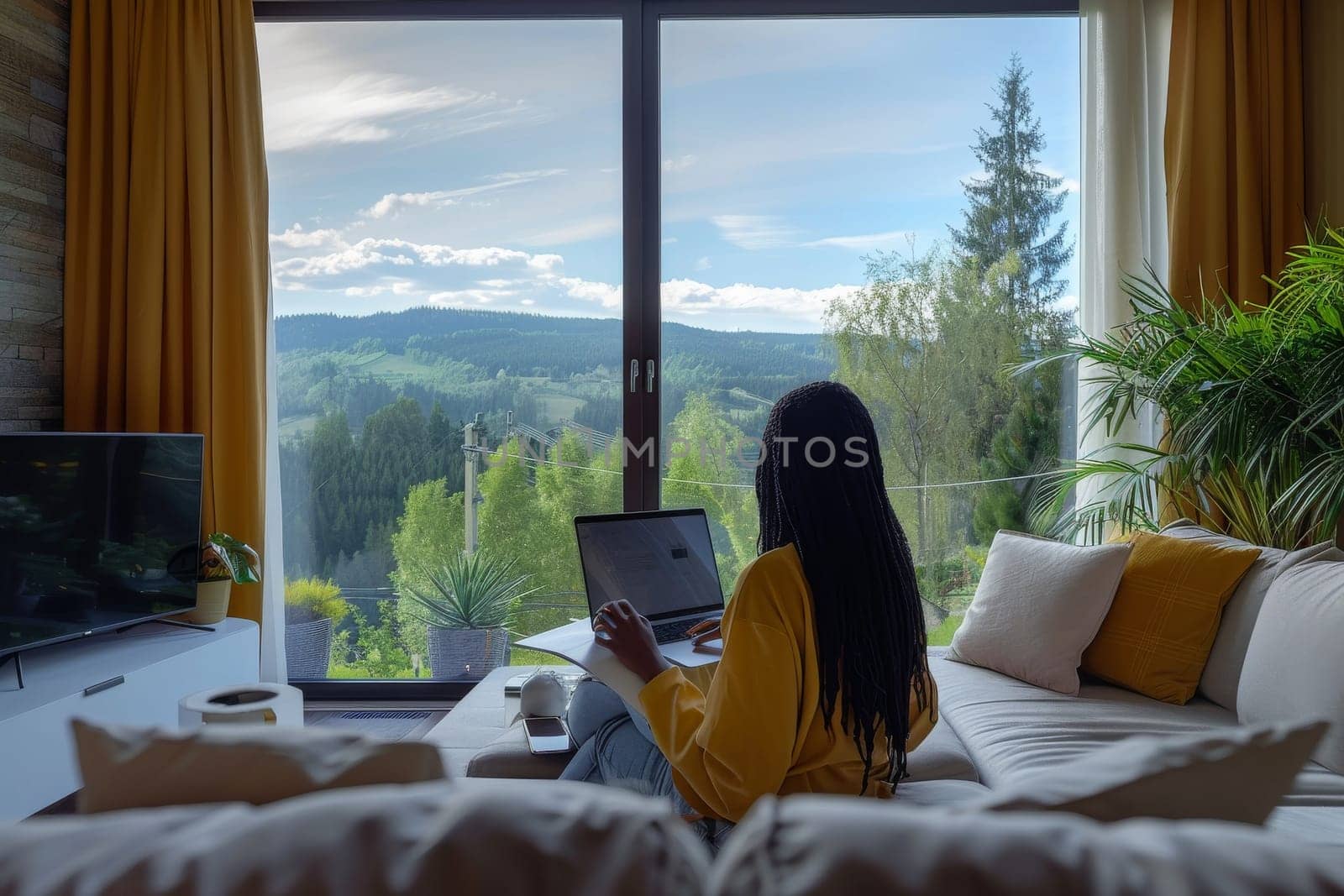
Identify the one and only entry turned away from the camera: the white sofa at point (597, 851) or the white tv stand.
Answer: the white sofa

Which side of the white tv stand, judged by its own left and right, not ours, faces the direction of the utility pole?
left

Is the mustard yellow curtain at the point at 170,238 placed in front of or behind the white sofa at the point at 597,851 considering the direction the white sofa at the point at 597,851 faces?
in front

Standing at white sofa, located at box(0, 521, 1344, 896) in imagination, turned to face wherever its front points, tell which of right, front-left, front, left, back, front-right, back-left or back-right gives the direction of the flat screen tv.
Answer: front-left

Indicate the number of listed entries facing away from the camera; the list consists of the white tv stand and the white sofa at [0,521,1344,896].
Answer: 1

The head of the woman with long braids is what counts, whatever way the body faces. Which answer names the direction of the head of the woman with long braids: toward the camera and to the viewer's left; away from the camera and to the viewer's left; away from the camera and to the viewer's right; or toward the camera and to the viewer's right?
away from the camera and to the viewer's left

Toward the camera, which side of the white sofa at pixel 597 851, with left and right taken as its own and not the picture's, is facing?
back

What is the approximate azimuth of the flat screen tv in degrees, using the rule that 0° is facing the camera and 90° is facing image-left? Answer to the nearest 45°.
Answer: approximately 315°

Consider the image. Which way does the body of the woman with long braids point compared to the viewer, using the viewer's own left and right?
facing away from the viewer and to the left of the viewer

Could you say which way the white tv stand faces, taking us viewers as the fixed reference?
facing the viewer and to the right of the viewer

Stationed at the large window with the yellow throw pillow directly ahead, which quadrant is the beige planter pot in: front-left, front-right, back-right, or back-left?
back-right

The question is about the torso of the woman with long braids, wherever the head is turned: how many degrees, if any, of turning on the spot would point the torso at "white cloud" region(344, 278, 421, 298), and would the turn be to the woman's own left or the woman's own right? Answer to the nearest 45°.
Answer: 0° — they already face it

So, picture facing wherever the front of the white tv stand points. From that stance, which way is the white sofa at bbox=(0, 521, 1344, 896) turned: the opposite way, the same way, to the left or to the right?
to the left

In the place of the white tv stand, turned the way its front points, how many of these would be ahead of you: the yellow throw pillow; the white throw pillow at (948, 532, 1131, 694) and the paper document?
3
